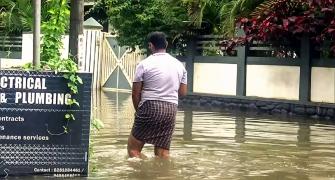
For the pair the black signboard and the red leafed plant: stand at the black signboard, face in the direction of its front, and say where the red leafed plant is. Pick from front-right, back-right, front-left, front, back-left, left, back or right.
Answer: back-left

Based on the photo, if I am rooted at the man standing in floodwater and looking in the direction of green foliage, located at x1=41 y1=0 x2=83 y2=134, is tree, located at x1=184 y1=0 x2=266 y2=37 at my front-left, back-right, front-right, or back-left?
back-right

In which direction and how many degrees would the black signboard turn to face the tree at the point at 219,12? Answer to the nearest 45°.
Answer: approximately 135° to its left

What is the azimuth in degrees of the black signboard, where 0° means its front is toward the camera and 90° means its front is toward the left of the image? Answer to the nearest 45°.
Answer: approximately 0°

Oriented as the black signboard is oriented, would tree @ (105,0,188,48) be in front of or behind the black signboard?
behind

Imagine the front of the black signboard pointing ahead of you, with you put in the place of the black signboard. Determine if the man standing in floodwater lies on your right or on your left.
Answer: on your left
